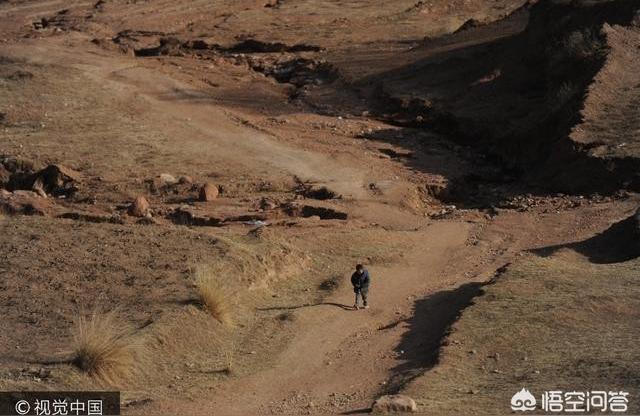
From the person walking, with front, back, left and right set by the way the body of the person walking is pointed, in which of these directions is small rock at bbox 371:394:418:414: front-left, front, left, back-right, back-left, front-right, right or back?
front

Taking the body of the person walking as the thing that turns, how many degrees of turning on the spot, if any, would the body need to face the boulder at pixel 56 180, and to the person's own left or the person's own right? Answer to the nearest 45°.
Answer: approximately 135° to the person's own right

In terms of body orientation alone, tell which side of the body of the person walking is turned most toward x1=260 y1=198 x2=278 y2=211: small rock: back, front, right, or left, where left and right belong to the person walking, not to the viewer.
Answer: back

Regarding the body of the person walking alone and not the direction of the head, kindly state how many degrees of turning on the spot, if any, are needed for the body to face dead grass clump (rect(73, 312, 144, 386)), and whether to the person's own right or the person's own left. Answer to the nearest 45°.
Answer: approximately 45° to the person's own right

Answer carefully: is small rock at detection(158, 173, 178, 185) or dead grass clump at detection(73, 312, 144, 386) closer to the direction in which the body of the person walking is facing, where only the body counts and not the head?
the dead grass clump

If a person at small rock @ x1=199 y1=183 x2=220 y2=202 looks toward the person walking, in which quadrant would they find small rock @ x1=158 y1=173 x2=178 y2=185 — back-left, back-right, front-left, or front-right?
back-right

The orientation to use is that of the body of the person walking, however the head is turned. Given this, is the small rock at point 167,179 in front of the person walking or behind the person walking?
behind

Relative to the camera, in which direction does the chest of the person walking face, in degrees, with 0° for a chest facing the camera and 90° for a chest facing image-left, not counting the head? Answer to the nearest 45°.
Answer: approximately 0°

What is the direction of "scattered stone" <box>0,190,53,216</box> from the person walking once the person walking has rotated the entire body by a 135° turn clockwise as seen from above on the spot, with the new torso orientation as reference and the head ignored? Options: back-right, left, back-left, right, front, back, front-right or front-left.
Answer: front

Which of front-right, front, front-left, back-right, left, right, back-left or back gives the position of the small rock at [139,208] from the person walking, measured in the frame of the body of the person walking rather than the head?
back-right

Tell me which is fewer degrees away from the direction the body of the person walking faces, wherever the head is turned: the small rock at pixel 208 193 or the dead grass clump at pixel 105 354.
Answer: the dead grass clump

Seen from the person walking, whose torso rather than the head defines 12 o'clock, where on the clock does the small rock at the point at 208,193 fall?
The small rock is roughly at 5 o'clock from the person walking.
